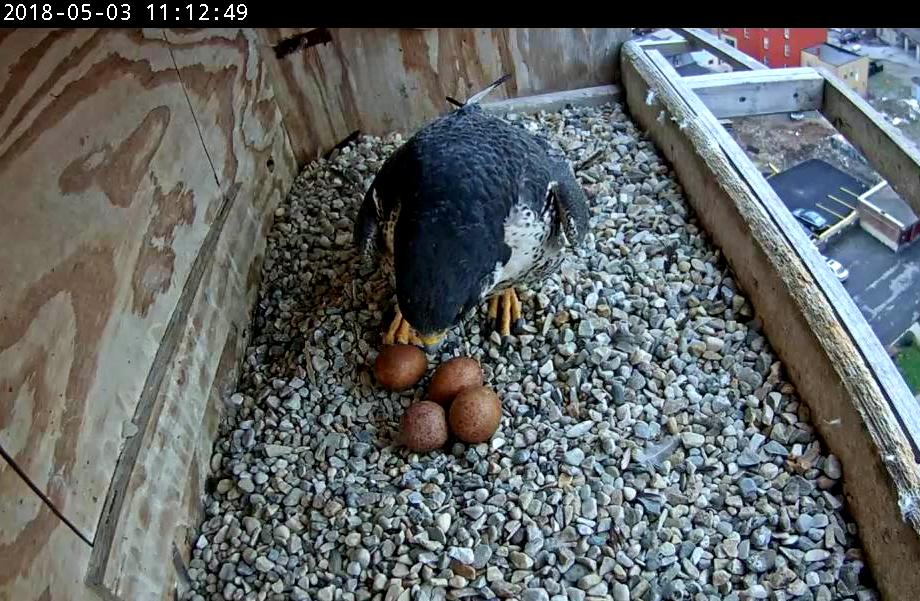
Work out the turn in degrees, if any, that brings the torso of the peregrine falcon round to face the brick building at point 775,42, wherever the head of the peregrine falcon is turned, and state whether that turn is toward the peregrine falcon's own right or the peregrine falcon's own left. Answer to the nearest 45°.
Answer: approximately 135° to the peregrine falcon's own left

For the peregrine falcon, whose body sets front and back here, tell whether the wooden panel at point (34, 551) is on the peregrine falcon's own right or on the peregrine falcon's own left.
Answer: on the peregrine falcon's own right

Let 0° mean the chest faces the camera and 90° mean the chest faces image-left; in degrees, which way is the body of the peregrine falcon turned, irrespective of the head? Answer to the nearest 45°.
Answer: approximately 0°

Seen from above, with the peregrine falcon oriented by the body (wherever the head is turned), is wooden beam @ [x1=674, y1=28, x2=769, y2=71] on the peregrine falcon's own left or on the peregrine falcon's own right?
on the peregrine falcon's own left

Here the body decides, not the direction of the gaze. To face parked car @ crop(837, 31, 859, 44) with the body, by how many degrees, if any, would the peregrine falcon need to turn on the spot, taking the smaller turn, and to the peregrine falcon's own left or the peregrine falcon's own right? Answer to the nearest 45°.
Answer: approximately 90° to the peregrine falcon's own left

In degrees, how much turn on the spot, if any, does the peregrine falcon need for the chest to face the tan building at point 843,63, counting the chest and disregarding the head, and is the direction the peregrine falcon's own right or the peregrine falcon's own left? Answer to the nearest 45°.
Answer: approximately 135° to the peregrine falcon's own left

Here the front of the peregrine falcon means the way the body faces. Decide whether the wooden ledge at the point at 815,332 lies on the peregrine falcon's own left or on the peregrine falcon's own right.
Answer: on the peregrine falcon's own left
